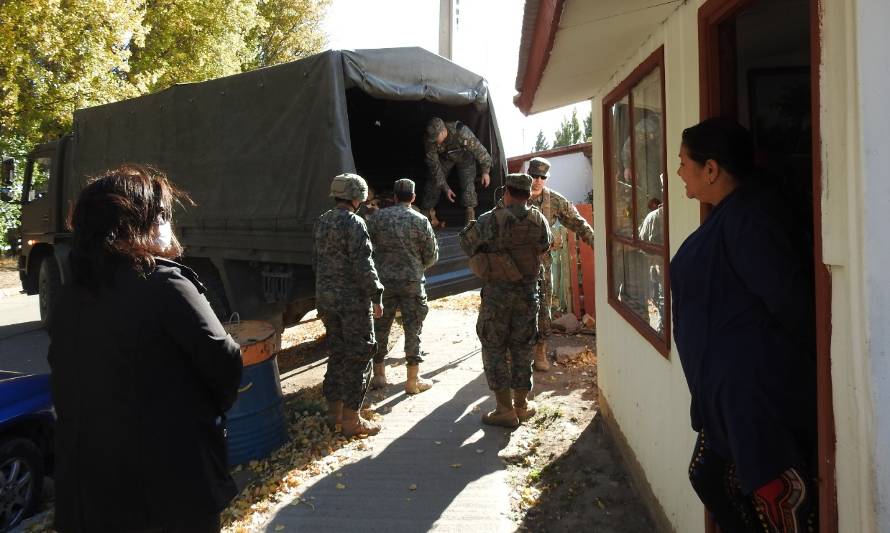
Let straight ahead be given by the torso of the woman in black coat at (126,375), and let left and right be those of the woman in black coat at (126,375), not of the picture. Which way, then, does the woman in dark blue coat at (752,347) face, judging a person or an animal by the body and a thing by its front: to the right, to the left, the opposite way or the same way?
to the left

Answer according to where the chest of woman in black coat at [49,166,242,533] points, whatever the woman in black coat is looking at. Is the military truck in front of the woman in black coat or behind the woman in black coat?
in front

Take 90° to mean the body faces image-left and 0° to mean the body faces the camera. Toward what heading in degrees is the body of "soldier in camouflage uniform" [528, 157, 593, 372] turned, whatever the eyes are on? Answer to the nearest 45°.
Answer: approximately 0°

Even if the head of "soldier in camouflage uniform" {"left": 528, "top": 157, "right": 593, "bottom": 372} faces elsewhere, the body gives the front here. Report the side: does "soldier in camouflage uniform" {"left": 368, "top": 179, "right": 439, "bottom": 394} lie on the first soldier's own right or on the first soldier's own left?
on the first soldier's own right

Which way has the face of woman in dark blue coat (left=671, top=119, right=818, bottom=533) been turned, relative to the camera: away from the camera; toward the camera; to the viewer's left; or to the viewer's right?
to the viewer's left

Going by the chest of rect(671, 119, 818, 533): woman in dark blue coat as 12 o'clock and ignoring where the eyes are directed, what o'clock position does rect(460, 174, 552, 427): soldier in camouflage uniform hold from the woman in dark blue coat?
The soldier in camouflage uniform is roughly at 2 o'clock from the woman in dark blue coat.

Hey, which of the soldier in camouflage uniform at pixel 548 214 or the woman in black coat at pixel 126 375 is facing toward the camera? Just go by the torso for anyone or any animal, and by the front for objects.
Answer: the soldier in camouflage uniform

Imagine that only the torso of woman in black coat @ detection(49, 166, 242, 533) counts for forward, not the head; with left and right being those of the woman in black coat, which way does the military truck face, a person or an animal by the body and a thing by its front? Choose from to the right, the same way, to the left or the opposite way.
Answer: to the left

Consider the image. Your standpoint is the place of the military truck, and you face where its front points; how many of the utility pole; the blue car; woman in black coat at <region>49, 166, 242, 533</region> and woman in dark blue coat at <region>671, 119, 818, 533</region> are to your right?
1

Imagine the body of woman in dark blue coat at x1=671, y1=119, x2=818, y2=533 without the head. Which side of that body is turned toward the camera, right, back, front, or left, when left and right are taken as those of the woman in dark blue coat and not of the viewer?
left

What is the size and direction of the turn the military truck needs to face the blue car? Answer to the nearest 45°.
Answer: approximately 90° to its left

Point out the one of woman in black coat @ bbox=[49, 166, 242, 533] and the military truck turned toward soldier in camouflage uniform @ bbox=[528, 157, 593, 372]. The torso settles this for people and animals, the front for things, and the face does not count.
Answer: the woman in black coat

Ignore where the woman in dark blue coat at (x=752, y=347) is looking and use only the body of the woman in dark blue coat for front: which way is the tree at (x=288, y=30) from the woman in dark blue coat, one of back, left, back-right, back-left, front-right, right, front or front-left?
front-right

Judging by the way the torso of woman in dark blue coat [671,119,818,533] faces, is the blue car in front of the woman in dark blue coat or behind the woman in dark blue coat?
in front

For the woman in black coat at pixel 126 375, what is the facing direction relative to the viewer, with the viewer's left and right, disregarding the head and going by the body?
facing away from the viewer and to the right of the viewer

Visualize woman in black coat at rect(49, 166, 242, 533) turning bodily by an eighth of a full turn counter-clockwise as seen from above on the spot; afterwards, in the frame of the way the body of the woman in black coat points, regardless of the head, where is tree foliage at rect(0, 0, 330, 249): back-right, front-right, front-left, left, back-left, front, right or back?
front

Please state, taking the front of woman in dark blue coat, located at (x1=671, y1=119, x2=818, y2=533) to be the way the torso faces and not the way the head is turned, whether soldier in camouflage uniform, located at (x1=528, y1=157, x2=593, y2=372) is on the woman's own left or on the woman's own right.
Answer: on the woman's own right

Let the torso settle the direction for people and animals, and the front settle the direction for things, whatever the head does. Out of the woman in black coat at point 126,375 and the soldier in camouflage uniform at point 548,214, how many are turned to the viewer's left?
0

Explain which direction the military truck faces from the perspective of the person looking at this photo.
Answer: facing away from the viewer and to the left of the viewer

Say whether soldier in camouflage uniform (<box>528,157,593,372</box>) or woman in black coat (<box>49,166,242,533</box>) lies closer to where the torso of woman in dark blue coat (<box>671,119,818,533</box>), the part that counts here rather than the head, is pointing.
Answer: the woman in black coat
